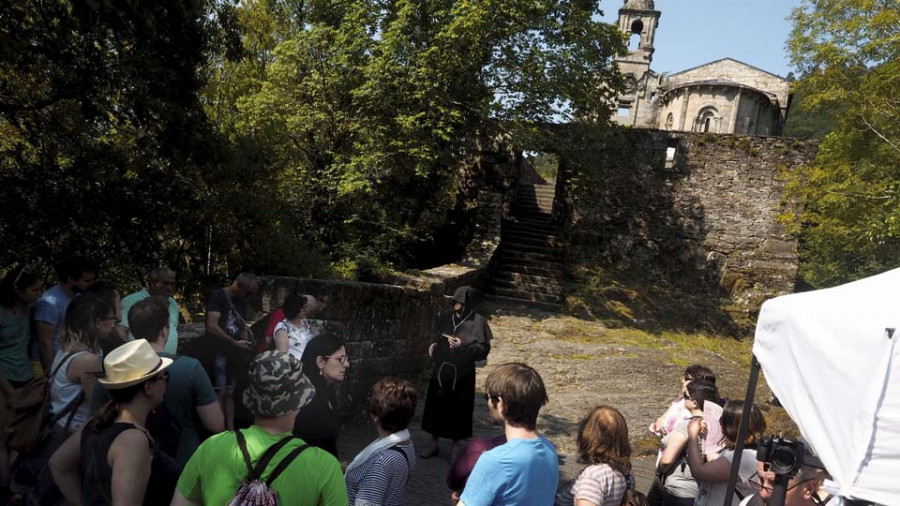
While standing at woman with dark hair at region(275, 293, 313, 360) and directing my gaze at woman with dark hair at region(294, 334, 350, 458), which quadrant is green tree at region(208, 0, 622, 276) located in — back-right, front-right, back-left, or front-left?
back-left

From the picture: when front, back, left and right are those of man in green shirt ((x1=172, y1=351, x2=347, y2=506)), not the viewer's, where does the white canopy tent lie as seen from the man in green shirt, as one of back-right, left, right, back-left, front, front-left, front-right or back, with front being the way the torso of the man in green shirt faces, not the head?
right

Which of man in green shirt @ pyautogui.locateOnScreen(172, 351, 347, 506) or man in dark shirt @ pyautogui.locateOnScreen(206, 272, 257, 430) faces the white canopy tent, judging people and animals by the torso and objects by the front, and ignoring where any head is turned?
the man in dark shirt

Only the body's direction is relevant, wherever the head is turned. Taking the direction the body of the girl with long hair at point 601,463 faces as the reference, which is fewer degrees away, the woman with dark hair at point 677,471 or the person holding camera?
the woman with dark hair

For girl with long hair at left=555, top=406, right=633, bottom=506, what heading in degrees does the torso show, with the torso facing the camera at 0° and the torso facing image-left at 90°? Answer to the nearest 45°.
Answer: approximately 135°

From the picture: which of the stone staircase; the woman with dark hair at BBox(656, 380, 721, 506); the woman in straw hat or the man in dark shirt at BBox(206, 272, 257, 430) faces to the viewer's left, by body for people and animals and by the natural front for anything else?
the woman with dark hair

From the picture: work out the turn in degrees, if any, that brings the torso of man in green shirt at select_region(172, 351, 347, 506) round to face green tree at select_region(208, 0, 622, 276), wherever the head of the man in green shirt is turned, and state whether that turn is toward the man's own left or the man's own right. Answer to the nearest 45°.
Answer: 0° — they already face it

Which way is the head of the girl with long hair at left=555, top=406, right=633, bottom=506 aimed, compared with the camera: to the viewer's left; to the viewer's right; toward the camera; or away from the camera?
away from the camera

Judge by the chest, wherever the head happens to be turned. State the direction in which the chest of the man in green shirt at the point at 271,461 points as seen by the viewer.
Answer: away from the camera
